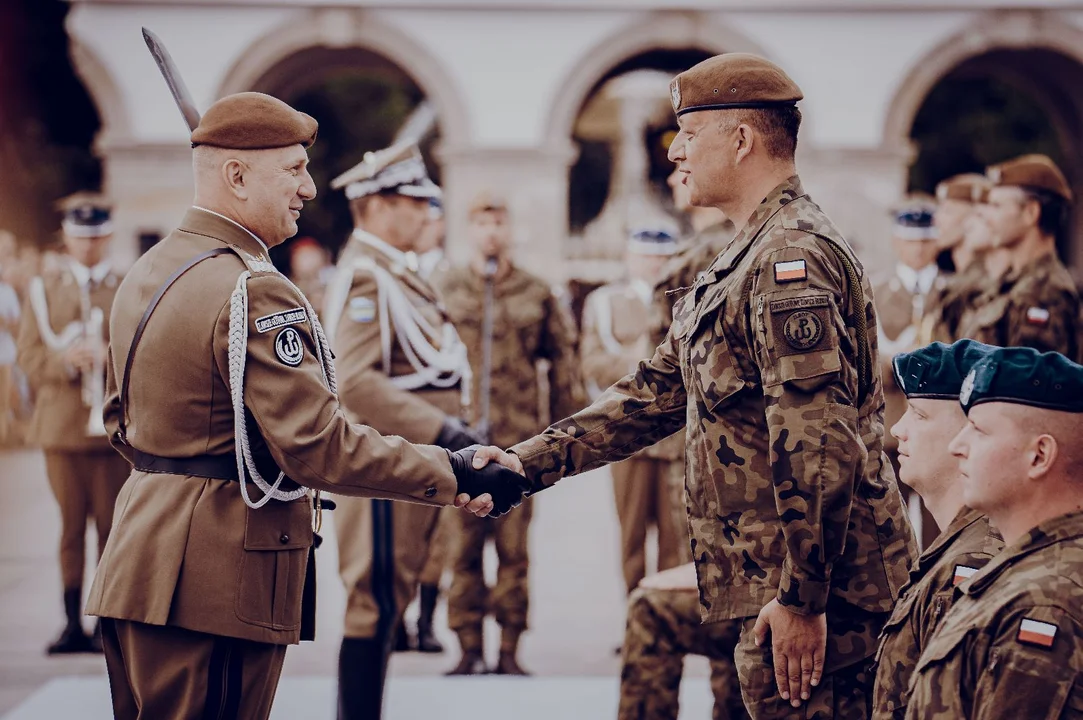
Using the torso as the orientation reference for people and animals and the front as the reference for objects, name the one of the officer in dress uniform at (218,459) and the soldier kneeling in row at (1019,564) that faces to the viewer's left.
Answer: the soldier kneeling in row

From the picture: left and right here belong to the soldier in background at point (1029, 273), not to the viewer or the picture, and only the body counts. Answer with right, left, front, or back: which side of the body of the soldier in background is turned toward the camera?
left

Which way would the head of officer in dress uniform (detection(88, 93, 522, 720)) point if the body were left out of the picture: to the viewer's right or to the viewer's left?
to the viewer's right

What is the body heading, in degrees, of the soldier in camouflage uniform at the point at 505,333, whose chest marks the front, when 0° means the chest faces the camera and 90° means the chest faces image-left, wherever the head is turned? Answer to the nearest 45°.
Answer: approximately 0°

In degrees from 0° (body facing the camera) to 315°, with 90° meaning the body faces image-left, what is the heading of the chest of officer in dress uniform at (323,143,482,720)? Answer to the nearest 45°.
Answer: approximately 270°

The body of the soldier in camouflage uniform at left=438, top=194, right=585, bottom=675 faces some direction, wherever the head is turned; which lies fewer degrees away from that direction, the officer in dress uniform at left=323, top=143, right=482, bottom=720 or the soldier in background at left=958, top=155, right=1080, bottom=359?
the officer in dress uniform

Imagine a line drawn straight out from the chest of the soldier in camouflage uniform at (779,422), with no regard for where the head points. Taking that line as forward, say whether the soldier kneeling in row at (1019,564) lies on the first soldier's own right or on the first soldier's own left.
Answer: on the first soldier's own left

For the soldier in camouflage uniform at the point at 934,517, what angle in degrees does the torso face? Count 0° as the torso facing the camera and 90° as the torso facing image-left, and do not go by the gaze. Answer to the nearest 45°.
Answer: approximately 90°

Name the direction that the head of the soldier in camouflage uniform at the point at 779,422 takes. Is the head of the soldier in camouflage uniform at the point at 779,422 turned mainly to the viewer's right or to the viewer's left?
to the viewer's left

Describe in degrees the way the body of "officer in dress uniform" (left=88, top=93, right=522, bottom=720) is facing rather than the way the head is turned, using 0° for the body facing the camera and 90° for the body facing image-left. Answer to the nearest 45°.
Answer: approximately 225°

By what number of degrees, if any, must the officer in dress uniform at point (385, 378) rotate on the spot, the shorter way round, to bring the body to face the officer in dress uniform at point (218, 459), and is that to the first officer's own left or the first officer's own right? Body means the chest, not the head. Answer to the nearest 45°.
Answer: approximately 90° to the first officer's own right
